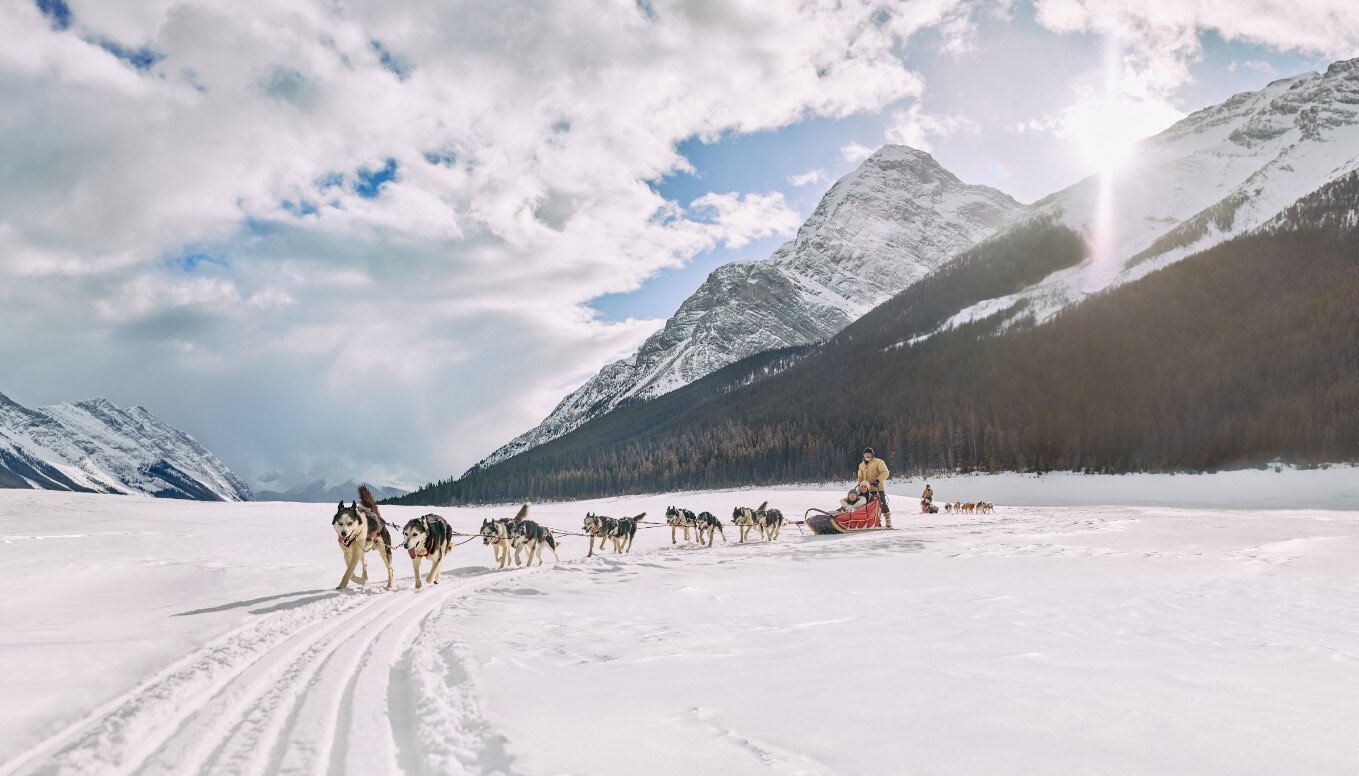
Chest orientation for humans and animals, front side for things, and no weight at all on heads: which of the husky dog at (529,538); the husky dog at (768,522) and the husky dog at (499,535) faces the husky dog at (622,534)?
the husky dog at (768,522)

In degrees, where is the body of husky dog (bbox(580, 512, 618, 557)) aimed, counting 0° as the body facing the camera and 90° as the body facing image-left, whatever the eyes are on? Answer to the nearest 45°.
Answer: approximately 45°

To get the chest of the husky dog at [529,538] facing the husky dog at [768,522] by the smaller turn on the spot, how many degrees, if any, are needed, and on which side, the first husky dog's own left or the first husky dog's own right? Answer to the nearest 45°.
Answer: approximately 180°

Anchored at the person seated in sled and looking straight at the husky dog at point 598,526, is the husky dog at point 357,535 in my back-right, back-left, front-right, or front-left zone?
front-left

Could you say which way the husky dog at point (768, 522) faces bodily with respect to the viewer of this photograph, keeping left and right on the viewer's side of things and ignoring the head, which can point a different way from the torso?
facing the viewer and to the left of the viewer

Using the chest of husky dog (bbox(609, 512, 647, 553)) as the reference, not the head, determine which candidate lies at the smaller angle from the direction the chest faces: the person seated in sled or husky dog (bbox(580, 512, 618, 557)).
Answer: the husky dog

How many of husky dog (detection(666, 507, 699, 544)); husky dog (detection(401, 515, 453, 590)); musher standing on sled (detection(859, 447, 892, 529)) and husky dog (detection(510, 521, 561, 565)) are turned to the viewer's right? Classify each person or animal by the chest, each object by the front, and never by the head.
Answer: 0

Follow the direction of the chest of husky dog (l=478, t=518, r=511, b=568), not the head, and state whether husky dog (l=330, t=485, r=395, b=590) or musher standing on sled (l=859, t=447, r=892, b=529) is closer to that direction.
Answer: the husky dog

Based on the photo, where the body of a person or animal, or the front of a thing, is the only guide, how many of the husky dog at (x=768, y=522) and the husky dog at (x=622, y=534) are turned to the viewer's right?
0

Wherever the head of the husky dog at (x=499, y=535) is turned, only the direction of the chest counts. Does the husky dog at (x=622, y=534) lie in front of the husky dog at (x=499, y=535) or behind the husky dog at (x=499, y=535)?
behind
